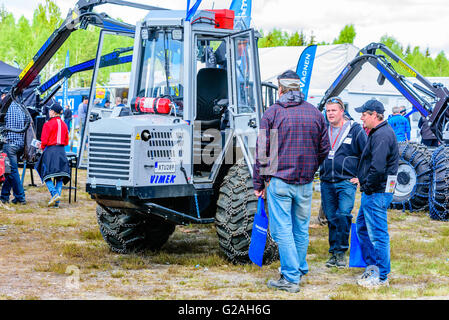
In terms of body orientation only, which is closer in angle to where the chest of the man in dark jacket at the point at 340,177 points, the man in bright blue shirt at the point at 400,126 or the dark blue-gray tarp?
the dark blue-gray tarp

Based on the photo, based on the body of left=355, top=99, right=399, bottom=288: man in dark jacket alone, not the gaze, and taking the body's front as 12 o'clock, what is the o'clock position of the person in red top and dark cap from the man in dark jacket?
The person in red top and dark cap is roughly at 1 o'clock from the man in dark jacket.

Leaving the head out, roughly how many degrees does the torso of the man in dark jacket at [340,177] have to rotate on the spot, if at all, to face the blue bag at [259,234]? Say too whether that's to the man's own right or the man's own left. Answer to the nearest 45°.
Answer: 0° — they already face it

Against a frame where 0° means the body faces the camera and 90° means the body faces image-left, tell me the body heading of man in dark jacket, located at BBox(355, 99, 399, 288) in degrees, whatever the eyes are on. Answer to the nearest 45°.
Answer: approximately 90°

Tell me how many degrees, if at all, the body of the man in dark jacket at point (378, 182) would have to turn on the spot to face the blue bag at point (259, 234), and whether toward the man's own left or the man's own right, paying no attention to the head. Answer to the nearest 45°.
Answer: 0° — they already face it

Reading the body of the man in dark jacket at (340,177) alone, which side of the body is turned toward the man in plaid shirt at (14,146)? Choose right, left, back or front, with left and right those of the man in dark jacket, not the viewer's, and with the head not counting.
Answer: right

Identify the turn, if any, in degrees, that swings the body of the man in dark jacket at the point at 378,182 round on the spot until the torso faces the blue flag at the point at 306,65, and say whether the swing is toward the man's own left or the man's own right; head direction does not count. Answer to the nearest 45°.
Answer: approximately 90° to the man's own right

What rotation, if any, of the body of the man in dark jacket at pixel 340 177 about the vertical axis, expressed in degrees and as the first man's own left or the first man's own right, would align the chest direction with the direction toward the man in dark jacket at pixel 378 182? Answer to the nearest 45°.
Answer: approximately 45° to the first man's own left

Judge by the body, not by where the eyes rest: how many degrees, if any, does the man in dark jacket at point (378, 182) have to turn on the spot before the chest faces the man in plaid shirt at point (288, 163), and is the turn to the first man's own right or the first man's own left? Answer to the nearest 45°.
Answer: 0° — they already face them

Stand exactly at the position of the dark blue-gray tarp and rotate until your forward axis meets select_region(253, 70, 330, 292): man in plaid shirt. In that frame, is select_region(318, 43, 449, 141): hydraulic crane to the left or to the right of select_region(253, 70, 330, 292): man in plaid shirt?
left
